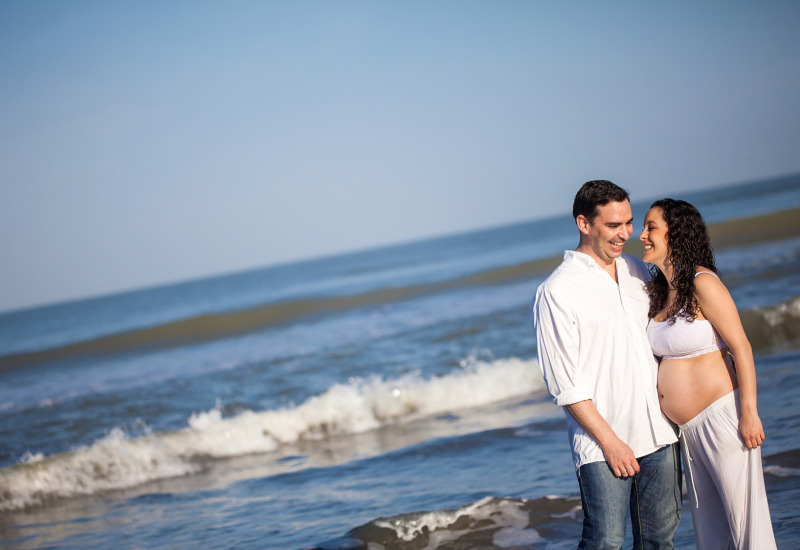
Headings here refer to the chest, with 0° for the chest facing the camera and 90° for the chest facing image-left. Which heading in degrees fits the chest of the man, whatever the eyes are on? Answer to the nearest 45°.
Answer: approximately 315°

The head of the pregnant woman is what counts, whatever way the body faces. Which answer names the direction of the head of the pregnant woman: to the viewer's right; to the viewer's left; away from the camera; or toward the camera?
to the viewer's left

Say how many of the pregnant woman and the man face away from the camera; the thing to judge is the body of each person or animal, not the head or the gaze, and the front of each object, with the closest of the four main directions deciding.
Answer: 0

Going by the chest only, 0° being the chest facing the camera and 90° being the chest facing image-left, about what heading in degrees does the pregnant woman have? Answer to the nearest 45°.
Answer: approximately 45°

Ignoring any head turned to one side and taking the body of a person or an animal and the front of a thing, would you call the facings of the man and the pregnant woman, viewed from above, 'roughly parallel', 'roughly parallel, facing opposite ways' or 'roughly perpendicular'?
roughly perpendicular
